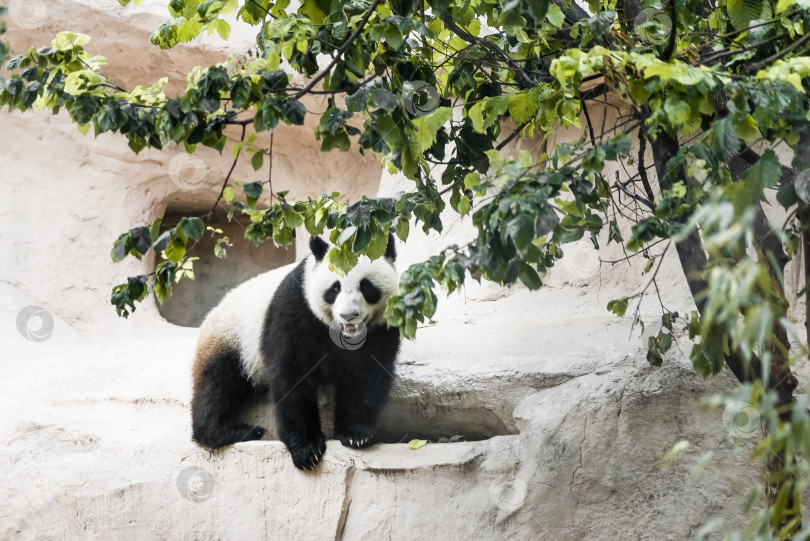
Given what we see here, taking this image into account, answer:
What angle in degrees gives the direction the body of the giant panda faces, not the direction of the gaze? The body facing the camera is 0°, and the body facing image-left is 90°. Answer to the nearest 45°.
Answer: approximately 315°

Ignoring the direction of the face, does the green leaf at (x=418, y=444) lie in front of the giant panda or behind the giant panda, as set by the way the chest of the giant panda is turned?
in front
